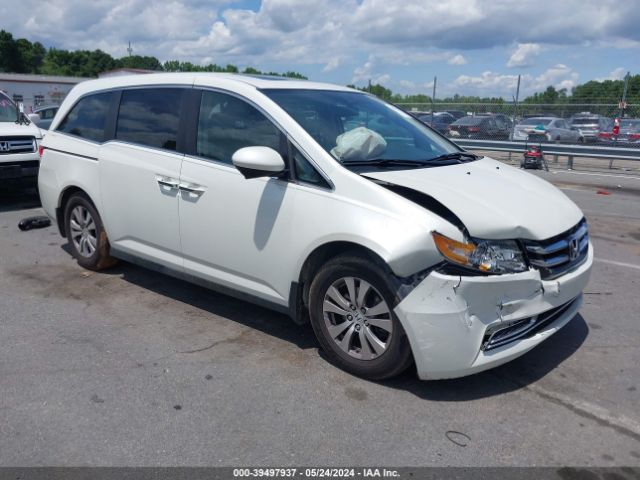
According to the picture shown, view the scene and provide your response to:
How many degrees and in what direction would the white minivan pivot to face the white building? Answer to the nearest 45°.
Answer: approximately 180°

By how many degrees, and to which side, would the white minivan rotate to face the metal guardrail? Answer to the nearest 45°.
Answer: approximately 90° to its left

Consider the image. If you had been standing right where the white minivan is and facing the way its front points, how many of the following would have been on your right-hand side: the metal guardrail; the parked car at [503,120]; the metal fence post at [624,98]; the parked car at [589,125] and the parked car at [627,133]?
0

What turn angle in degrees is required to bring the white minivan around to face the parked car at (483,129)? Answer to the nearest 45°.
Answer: approximately 135° to its left

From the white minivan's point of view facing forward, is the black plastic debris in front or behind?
behind

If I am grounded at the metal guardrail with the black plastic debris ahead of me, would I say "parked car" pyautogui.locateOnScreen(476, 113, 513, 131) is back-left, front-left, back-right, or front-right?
back-right

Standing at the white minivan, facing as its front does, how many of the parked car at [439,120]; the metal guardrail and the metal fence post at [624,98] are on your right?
0

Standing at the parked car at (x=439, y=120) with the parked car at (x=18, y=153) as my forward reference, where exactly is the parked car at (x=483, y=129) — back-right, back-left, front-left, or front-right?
front-left

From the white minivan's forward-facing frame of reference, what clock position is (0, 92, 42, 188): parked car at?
The parked car is roughly at 6 o'clock from the white minivan.

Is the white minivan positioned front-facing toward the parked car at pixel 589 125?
no

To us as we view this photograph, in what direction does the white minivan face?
facing the viewer and to the right of the viewer

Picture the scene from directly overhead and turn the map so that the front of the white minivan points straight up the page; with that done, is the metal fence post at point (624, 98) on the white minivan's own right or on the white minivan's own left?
on the white minivan's own left

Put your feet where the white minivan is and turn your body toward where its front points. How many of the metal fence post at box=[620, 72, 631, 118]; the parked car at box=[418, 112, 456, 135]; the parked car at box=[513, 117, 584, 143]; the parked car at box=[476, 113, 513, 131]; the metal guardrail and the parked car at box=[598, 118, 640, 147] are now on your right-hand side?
0

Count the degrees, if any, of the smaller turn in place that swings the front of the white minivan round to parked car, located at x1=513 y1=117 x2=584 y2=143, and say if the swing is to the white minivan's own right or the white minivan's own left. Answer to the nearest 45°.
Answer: approximately 90° to the white minivan's own left

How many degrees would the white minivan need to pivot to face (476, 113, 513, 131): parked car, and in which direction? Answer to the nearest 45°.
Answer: approximately 135° to its left
